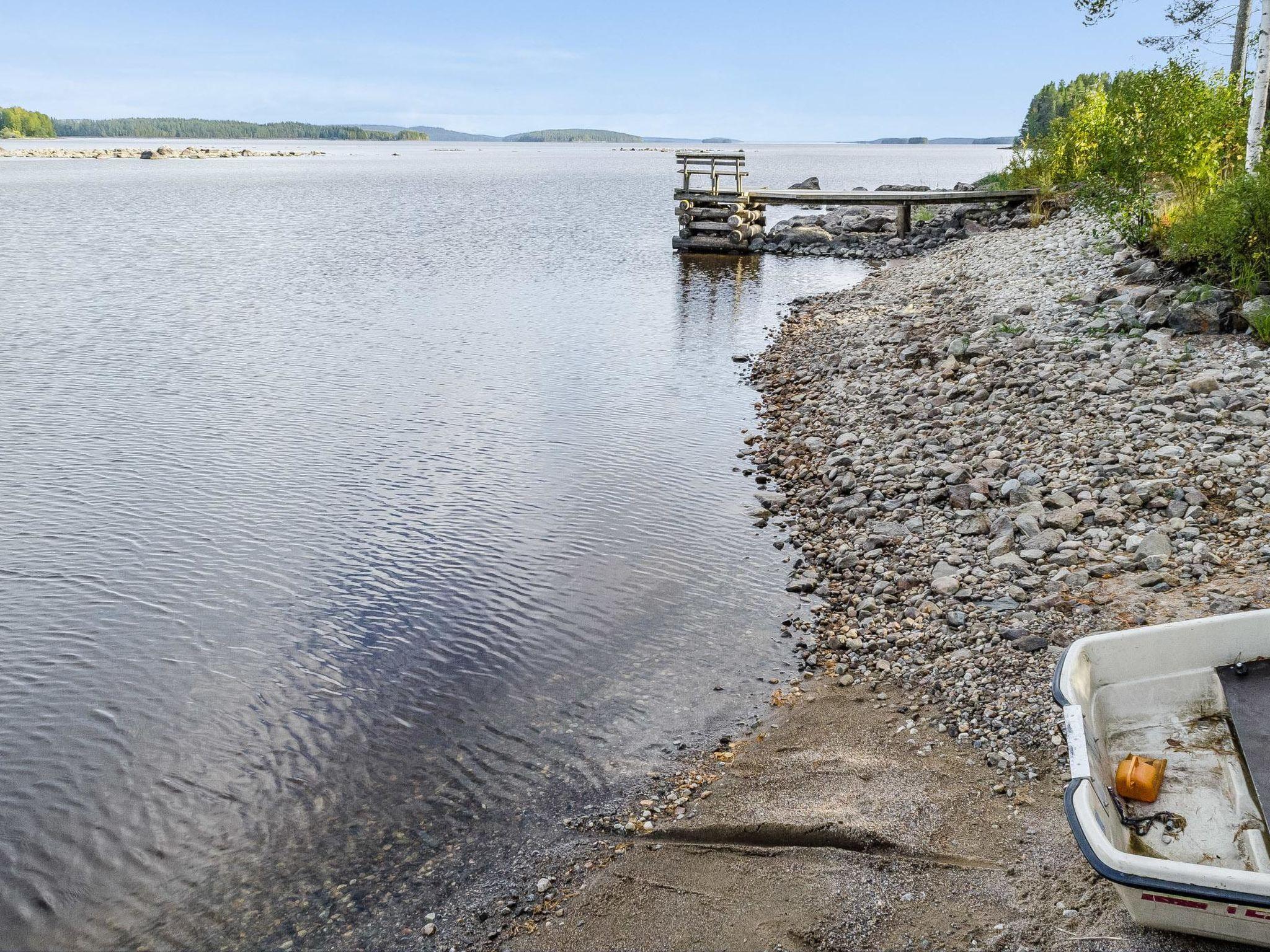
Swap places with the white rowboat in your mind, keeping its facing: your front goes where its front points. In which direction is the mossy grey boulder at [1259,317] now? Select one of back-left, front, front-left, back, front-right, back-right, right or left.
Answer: left

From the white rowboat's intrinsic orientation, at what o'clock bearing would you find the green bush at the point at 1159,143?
The green bush is roughly at 9 o'clock from the white rowboat.

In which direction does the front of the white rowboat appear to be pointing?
to the viewer's right

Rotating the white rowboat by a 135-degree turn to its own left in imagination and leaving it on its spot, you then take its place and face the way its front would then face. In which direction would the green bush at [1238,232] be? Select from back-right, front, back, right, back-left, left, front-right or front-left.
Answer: front-right
